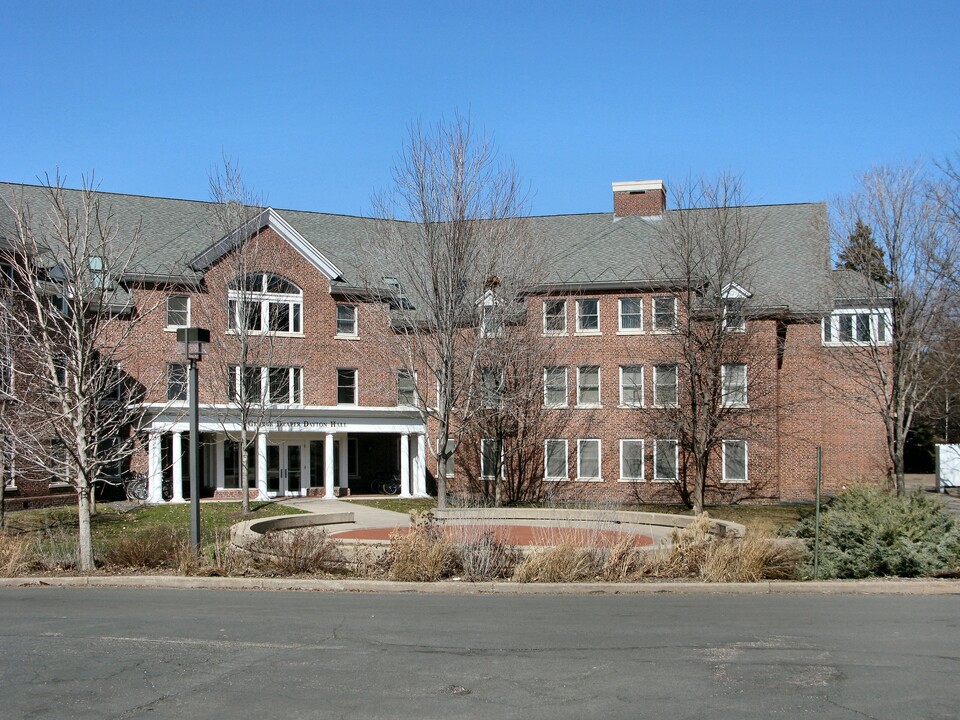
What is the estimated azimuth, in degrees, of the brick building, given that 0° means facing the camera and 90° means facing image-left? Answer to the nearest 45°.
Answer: approximately 0°

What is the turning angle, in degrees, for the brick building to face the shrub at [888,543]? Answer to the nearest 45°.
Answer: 0° — it already faces it

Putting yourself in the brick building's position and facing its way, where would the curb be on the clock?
The curb is roughly at 12 o'clock from the brick building.

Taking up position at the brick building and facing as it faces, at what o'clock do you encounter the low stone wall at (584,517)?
The low stone wall is roughly at 12 o'clock from the brick building.

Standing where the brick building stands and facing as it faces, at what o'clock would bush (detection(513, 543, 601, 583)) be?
The bush is roughly at 12 o'clock from the brick building.
